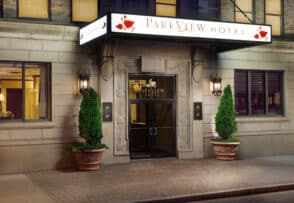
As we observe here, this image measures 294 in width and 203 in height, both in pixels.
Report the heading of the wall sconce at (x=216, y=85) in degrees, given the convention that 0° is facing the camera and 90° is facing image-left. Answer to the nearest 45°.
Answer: approximately 0°

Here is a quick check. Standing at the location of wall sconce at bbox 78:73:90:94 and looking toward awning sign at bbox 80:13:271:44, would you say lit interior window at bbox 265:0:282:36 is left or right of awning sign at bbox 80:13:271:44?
left

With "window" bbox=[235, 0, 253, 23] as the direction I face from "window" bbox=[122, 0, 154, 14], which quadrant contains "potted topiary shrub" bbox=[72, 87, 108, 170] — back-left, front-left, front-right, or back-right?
back-right

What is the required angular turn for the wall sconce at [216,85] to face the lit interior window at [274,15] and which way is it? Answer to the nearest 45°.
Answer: approximately 135° to its left

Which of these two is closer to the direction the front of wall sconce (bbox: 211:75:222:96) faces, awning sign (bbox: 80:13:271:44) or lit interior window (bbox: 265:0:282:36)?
the awning sign

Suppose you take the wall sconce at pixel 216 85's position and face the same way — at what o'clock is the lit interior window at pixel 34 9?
The lit interior window is roughly at 2 o'clock from the wall sconce.

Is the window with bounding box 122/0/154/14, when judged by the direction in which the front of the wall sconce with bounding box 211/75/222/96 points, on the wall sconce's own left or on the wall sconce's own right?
on the wall sconce's own right

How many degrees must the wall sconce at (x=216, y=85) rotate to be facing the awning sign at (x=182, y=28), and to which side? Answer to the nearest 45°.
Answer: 0° — it already faces it

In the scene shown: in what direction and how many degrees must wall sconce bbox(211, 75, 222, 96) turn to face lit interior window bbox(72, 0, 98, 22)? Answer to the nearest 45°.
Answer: approximately 45° to its right

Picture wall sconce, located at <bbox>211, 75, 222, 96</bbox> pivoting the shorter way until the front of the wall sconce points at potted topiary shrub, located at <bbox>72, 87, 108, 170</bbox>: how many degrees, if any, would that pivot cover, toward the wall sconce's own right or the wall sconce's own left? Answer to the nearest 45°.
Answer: approximately 45° to the wall sconce's own right
